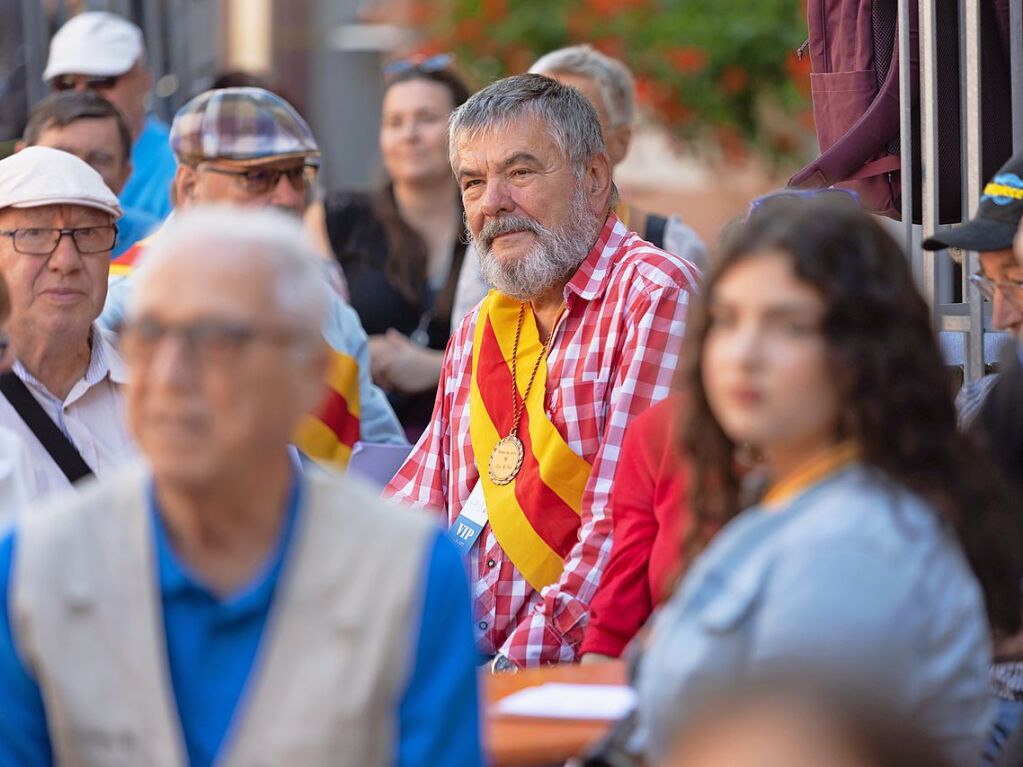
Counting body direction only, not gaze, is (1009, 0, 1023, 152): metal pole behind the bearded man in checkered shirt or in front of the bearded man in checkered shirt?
behind

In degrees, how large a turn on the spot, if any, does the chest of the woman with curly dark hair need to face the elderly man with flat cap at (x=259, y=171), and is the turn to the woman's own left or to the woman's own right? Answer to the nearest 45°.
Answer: approximately 90° to the woman's own right

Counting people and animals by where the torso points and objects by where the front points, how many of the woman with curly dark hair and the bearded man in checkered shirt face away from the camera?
0

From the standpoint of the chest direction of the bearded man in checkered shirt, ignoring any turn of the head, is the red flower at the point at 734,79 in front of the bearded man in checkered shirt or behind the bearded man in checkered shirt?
behind

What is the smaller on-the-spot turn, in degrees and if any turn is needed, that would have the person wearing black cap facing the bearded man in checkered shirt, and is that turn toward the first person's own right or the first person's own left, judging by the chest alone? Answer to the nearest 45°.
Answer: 0° — they already face them

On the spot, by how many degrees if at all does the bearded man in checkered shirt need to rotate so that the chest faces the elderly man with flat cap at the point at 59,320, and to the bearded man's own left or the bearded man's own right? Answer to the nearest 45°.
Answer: approximately 45° to the bearded man's own right

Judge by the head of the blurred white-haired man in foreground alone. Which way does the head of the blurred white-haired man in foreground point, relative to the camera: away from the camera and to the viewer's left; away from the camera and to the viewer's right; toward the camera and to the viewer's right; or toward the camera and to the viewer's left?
toward the camera and to the viewer's left

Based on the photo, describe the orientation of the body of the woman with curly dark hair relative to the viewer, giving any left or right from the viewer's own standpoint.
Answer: facing the viewer and to the left of the viewer

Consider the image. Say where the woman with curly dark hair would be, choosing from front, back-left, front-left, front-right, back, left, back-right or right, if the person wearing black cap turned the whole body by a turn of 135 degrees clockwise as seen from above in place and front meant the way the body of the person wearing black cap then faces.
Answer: back

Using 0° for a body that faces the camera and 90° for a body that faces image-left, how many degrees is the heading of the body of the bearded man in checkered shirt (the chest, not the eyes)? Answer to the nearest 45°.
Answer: approximately 45°

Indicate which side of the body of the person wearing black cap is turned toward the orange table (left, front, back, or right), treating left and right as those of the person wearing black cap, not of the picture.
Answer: front
